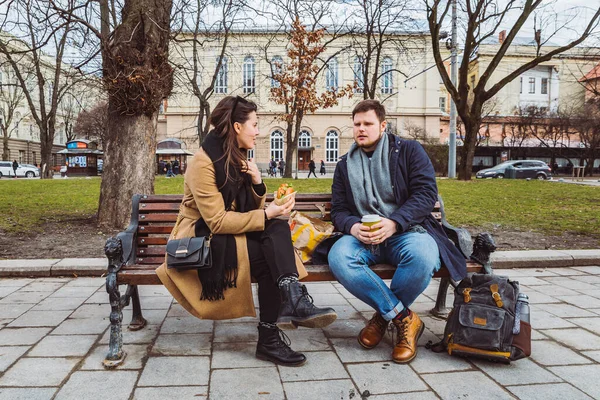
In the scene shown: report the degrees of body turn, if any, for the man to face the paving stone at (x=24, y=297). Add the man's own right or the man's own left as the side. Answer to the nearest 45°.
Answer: approximately 45° to the man's own right

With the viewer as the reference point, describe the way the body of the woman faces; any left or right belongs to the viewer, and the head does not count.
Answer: facing to the right of the viewer

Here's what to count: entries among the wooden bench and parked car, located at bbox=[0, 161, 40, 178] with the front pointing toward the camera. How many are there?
1

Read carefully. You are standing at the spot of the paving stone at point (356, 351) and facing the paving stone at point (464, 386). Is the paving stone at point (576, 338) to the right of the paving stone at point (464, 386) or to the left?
left

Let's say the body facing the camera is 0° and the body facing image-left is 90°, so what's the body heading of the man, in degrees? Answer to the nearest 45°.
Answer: approximately 45°

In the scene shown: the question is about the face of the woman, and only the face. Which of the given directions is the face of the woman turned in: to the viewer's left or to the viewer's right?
to the viewer's right

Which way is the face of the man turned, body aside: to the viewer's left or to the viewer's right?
to the viewer's left

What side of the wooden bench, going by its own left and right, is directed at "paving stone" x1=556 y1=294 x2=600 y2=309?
left
